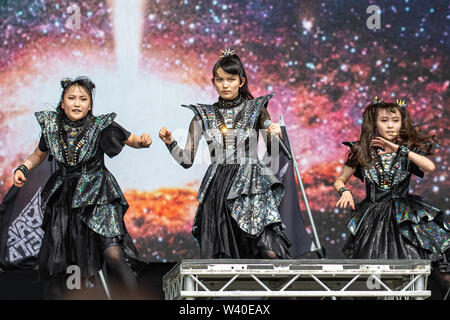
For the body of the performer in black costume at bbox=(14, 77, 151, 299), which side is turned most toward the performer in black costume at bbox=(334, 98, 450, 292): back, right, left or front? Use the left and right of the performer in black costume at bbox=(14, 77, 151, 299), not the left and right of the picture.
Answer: left

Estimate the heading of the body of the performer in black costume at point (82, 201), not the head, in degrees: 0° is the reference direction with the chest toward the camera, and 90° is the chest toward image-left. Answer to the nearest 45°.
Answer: approximately 0°

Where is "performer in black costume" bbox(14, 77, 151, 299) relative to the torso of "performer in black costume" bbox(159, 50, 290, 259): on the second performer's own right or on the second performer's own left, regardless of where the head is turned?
on the second performer's own right

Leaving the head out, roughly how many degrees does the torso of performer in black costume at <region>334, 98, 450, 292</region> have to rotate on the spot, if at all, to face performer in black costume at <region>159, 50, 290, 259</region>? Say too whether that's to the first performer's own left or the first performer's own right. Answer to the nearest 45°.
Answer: approximately 45° to the first performer's own right

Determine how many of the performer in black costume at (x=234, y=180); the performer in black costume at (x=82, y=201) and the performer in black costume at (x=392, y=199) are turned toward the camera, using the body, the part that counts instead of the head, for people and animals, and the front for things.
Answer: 3

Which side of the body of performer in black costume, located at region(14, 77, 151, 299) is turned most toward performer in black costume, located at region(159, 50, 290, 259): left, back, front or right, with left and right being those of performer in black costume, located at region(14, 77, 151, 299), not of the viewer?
left

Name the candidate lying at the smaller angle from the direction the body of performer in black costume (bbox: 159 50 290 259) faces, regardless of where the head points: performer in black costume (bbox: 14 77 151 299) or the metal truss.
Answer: the metal truss

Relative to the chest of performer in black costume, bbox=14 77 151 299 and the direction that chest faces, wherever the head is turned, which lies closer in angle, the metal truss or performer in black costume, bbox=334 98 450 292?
the metal truss

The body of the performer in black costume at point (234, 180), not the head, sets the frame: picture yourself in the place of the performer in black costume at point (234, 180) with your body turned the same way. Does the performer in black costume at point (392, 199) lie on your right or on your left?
on your left
